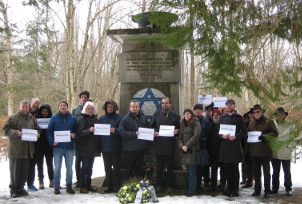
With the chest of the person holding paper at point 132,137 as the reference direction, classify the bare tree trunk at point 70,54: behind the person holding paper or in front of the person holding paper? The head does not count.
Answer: behind

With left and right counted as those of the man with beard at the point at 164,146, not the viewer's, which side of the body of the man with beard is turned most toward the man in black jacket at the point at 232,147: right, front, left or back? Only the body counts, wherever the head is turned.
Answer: left

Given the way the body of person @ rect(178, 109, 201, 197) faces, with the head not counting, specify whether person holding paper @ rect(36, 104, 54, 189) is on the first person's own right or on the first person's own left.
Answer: on the first person's own right

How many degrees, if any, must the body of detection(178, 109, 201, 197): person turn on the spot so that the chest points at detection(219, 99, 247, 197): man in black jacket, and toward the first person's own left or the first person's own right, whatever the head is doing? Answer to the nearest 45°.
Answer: approximately 135° to the first person's own left

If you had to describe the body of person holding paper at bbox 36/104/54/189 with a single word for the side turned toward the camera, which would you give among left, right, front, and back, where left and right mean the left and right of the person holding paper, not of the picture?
front

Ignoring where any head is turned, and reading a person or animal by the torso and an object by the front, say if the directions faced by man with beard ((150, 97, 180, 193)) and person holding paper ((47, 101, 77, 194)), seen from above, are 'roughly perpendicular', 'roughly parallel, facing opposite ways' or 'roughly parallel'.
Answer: roughly parallel

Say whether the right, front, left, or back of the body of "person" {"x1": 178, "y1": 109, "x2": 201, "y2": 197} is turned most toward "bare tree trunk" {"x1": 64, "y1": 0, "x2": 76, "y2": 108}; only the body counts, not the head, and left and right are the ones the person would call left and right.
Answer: right

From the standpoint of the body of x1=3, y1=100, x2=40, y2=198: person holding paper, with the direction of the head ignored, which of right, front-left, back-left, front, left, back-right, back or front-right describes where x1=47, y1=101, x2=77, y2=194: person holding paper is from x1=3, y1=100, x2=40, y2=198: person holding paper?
front-left

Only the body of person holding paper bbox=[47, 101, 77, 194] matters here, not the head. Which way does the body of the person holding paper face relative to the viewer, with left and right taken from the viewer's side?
facing the viewer

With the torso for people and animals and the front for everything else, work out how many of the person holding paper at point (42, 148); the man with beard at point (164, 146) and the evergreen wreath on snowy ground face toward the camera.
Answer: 3

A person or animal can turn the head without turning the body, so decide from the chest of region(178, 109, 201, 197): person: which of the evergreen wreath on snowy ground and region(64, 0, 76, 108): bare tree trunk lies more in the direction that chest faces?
the evergreen wreath on snowy ground

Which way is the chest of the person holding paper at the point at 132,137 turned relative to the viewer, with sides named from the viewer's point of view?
facing the viewer and to the right of the viewer

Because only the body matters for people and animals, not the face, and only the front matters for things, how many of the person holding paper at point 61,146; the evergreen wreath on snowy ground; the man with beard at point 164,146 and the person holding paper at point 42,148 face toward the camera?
4

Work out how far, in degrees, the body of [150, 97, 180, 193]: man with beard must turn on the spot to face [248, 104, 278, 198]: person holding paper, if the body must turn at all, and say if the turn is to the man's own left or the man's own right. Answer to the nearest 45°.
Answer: approximately 90° to the man's own left

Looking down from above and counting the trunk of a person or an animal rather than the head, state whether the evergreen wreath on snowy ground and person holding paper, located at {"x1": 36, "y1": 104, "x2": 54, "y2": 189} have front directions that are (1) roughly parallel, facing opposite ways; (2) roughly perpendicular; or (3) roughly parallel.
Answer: roughly parallel

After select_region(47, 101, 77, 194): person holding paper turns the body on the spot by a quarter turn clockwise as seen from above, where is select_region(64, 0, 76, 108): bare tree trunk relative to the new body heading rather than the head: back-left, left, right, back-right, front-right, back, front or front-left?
right

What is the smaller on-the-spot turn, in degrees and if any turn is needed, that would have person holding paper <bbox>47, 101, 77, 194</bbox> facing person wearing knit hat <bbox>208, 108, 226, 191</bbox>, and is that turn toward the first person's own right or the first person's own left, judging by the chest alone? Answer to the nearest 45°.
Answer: approximately 90° to the first person's own left

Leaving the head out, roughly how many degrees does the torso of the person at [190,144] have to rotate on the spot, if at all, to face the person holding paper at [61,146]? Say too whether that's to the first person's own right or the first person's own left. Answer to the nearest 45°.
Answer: approximately 45° to the first person's own right
